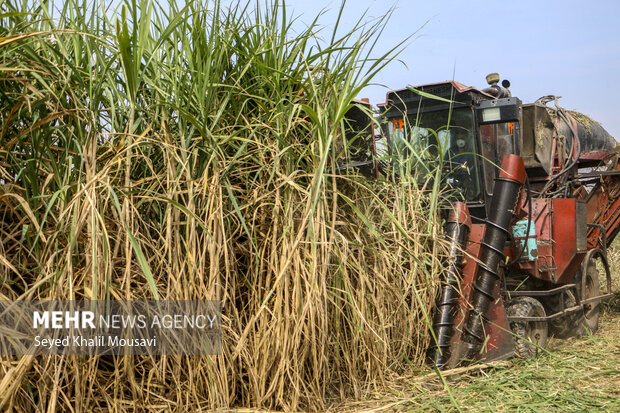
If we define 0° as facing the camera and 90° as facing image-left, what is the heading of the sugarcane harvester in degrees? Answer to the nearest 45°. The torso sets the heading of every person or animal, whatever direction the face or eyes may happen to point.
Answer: approximately 45°
